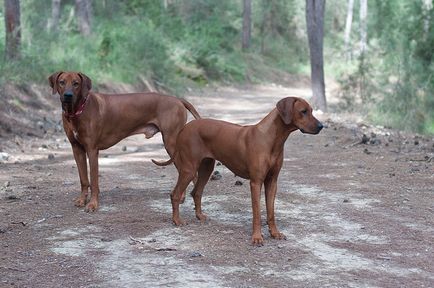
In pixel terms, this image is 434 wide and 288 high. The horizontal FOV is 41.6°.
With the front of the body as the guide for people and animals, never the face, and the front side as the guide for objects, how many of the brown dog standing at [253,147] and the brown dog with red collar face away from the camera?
0

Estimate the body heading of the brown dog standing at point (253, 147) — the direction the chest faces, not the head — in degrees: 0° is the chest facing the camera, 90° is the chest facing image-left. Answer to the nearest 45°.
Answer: approximately 315°

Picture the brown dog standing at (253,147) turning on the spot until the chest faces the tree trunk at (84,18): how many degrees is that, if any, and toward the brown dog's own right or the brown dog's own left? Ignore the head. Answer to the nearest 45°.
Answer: approximately 135° to the brown dog's own left

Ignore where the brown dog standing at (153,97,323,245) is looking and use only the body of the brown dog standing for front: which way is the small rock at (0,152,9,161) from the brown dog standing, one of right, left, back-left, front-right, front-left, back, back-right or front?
back

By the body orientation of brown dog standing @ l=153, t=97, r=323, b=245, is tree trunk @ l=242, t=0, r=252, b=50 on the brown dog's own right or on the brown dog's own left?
on the brown dog's own left

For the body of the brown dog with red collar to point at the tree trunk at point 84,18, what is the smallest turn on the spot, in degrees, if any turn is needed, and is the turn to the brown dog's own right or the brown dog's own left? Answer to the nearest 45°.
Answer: approximately 135° to the brown dog's own right

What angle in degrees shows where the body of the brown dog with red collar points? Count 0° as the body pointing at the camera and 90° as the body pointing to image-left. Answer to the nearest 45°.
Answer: approximately 45°

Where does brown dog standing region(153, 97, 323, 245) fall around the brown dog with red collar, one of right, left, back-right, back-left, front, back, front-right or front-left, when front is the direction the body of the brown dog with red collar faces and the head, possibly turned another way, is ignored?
left

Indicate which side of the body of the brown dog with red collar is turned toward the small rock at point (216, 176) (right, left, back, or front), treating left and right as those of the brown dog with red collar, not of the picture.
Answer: back

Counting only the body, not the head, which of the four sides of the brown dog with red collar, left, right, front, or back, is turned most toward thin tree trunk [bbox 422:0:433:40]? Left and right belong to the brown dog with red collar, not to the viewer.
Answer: back

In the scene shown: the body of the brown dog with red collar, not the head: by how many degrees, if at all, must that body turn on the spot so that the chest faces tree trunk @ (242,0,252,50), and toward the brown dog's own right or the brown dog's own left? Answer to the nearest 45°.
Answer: approximately 135° to the brown dog's own right

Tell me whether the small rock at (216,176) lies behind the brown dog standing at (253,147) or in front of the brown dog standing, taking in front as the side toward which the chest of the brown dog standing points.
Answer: behind
